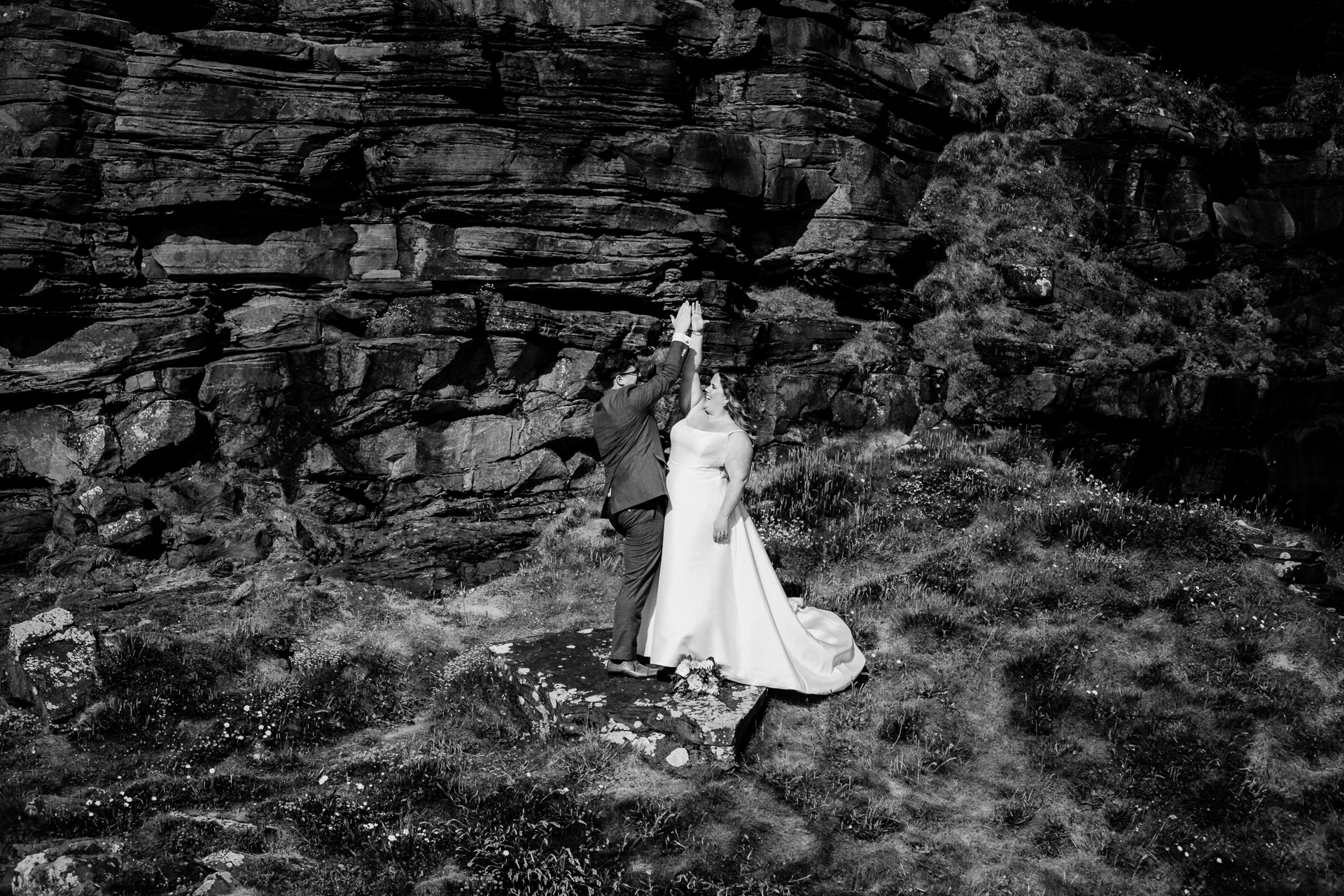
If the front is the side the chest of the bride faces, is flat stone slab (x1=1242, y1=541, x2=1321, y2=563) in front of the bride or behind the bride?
behind

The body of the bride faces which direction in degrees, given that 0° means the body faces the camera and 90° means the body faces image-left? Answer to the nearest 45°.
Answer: approximately 45°

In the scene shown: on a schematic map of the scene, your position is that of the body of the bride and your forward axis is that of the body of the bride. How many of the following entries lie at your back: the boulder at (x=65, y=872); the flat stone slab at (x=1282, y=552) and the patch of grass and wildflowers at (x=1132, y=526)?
2

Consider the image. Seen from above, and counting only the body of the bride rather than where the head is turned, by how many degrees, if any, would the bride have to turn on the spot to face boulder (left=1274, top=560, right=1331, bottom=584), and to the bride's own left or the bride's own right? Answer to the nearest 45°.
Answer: approximately 180°

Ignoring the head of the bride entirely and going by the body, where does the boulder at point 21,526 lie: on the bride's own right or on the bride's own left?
on the bride's own right

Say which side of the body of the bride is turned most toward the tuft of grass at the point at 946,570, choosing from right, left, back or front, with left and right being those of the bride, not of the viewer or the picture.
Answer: back

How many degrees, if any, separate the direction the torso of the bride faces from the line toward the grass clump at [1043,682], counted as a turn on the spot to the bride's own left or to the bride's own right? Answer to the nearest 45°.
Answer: approximately 135° to the bride's own left

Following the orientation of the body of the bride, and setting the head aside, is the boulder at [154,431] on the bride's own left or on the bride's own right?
on the bride's own right
